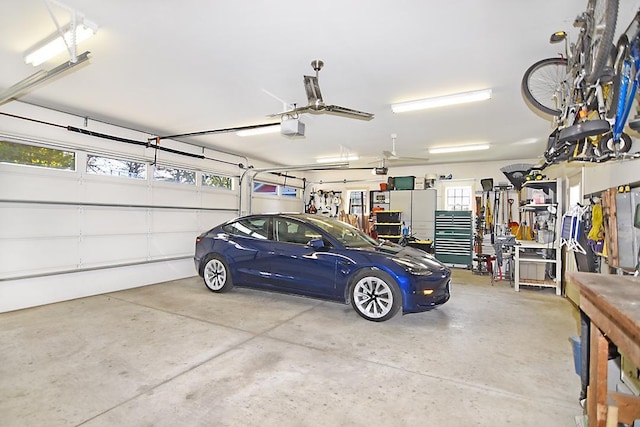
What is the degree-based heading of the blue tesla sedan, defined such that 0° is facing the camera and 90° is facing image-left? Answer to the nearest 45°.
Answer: approximately 315°

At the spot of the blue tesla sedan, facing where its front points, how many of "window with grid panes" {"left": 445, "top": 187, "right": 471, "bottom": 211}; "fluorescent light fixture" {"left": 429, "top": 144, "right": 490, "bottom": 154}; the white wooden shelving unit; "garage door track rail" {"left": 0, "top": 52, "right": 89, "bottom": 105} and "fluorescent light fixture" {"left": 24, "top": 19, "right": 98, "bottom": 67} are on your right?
2

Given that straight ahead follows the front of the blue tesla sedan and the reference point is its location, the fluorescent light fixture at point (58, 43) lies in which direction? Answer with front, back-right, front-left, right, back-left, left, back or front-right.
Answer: right

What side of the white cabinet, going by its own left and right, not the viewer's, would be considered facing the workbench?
front

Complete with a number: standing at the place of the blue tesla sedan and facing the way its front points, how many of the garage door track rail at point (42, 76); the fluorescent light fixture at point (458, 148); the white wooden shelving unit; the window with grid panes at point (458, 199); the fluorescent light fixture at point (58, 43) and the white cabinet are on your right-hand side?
2

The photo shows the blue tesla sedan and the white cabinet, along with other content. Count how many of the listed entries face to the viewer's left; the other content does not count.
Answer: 0

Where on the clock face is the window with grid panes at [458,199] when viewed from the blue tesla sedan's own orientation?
The window with grid panes is roughly at 9 o'clock from the blue tesla sedan.

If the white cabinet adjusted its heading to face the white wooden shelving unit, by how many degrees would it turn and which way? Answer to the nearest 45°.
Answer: approximately 45° to its left

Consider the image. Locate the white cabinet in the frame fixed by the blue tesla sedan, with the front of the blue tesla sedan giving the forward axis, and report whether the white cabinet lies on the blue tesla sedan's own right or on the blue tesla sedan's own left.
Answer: on the blue tesla sedan's own left

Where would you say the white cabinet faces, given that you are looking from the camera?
facing the viewer
